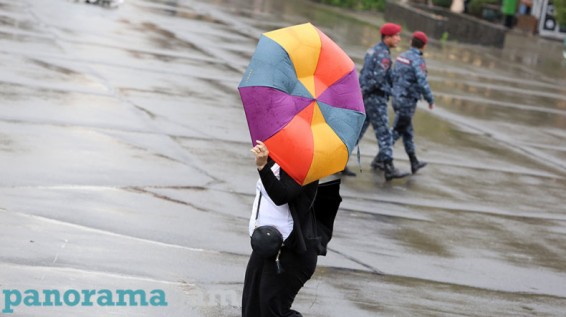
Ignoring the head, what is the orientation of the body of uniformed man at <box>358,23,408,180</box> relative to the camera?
to the viewer's right

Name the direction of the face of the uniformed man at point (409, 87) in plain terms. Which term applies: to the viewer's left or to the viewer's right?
to the viewer's right

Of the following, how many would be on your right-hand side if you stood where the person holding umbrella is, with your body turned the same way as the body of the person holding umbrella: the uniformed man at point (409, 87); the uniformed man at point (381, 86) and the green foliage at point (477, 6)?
3

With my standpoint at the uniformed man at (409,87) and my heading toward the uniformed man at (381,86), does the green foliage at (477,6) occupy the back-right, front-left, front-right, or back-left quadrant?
back-right

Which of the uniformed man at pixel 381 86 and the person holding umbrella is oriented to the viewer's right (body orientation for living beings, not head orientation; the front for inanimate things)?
the uniformed man

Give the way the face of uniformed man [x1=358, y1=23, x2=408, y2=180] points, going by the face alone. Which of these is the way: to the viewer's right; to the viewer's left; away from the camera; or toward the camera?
to the viewer's right

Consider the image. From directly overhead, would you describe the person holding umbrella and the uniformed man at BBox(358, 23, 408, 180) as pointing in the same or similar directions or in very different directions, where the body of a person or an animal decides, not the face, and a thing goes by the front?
very different directions
